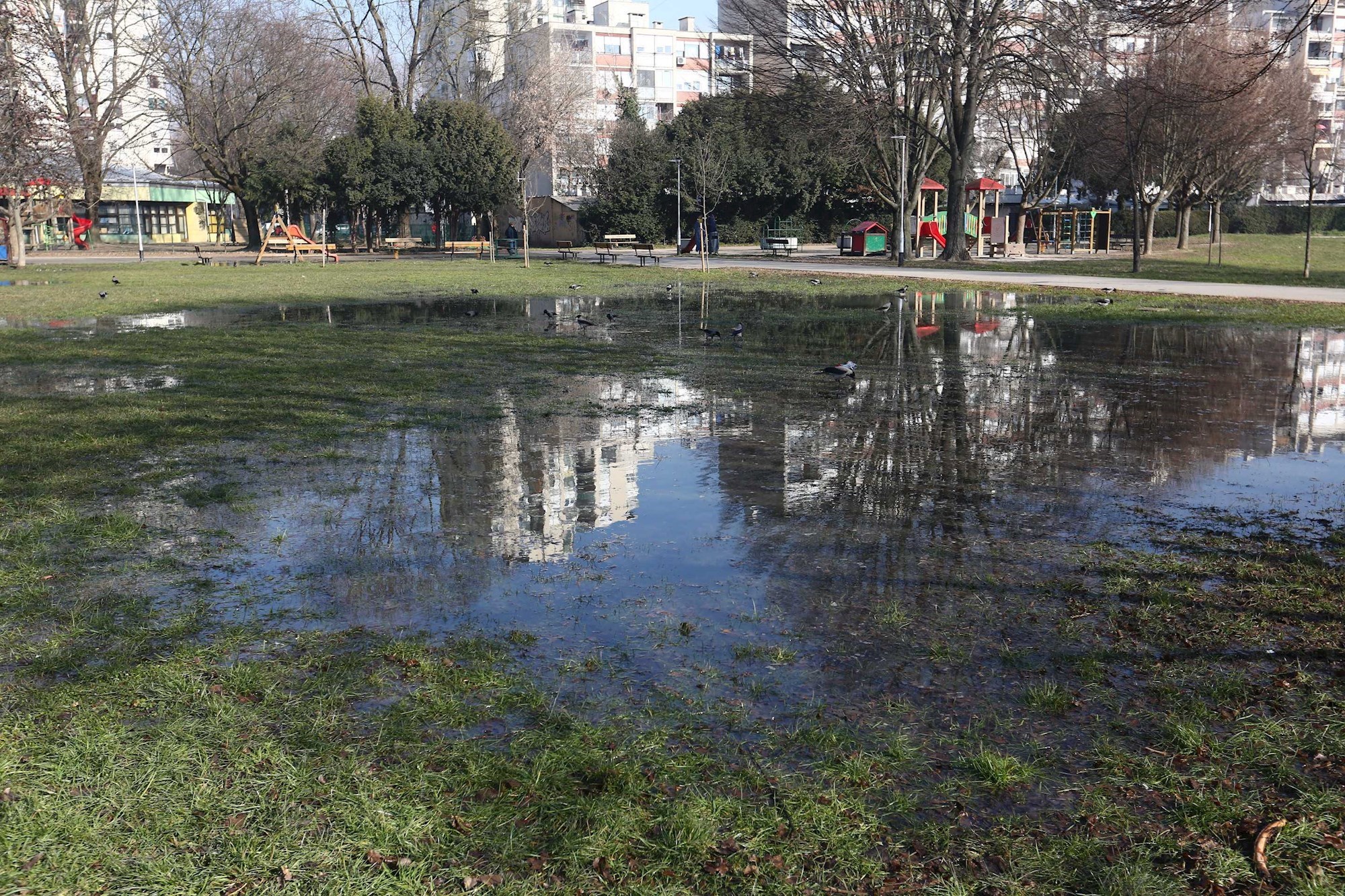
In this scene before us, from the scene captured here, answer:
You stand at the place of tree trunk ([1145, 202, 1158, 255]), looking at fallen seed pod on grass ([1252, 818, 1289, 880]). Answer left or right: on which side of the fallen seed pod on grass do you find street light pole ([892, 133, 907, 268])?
right

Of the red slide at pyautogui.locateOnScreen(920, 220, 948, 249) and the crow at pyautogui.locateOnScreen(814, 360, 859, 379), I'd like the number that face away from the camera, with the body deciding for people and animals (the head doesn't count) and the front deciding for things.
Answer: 0
